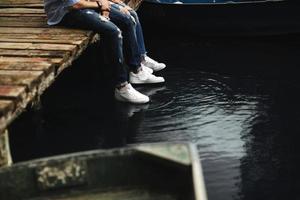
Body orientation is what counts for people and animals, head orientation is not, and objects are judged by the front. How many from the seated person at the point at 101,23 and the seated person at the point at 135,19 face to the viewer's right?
2

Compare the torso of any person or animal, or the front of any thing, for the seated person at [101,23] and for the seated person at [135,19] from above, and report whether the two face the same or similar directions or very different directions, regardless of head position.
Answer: same or similar directions

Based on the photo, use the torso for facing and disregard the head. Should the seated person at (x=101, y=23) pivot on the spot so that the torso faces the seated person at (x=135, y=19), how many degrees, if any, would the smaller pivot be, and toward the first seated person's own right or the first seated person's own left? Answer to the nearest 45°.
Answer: approximately 45° to the first seated person's own left

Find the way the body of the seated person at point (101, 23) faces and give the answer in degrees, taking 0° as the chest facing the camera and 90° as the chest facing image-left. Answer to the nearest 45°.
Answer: approximately 270°

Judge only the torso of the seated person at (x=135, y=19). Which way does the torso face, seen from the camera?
to the viewer's right
